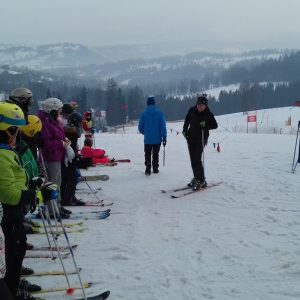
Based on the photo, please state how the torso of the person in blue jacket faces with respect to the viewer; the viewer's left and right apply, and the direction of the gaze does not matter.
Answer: facing away from the viewer

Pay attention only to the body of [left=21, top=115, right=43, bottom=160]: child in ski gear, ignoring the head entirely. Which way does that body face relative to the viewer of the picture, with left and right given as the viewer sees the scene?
facing to the right of the viewer

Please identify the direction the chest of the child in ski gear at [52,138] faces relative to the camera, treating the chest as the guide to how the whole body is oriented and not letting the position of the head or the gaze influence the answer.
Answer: to the viewer's right

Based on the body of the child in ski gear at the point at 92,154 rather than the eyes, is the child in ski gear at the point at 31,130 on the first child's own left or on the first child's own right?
on the first child's own right

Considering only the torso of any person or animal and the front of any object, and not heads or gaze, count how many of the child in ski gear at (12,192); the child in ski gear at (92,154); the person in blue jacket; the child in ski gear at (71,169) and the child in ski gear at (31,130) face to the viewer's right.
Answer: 4

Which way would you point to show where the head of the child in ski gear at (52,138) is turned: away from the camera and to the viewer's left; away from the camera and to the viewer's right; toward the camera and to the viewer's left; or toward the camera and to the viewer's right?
away from the camera and to the viewer's right

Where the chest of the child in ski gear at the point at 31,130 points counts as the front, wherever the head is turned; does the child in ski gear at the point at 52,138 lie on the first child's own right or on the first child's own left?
on the first child's own left

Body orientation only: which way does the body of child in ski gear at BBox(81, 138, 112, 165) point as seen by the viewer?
to the viewer's right

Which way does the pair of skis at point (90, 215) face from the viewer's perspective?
to the viewer's right

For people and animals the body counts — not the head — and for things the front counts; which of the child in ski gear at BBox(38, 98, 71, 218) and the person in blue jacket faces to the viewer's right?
the child in ski gear

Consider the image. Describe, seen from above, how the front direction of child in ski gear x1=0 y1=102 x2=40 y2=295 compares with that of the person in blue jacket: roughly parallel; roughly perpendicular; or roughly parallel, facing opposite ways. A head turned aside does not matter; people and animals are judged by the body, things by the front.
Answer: roughly perpendicular

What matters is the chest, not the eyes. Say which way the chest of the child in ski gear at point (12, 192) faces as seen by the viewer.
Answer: to the viewer's right

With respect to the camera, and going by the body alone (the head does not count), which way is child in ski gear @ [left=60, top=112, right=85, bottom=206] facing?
to the viewer's right

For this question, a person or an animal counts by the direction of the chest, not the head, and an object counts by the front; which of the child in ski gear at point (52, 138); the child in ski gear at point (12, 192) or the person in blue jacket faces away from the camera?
the person in blue jacket
